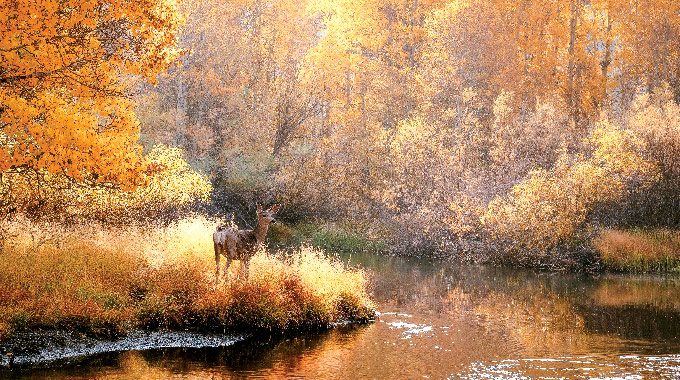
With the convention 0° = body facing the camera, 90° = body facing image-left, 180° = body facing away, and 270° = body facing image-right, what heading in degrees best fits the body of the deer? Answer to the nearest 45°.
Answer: approximately 225°
